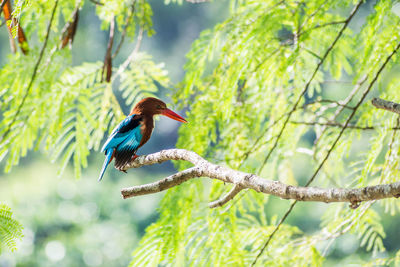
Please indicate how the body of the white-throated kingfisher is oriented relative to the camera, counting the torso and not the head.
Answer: to the viewer's right
